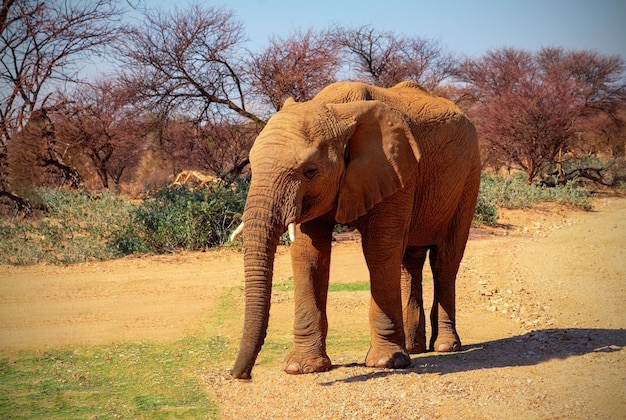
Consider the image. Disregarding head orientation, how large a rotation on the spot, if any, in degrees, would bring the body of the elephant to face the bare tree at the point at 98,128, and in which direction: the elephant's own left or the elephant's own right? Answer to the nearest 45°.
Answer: approximately 90° to the elephant's own right

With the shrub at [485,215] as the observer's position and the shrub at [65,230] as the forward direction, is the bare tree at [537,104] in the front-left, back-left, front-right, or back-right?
back-right

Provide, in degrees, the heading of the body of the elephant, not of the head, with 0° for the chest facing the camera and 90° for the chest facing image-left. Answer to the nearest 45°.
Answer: approximately 45°

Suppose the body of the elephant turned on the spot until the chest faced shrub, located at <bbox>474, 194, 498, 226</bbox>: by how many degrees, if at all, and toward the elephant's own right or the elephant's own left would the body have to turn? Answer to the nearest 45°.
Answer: approximately 135° to the elephant's own right

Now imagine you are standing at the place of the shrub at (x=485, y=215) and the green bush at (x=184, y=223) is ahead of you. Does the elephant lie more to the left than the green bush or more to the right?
left

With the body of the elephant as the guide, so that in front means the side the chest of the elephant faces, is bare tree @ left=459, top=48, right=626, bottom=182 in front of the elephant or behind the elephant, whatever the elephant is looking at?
behind

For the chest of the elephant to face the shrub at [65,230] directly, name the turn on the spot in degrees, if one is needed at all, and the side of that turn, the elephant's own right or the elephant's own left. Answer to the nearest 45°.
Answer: approximately 90° to the elephant's own right

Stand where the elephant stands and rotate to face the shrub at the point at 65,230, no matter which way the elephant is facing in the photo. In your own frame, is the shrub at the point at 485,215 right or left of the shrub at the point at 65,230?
right

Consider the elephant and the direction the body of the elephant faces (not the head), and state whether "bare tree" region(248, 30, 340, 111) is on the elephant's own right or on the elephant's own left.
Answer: on the elephant's own right

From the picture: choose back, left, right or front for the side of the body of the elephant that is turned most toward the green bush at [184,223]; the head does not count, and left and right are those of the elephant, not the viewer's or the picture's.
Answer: right
